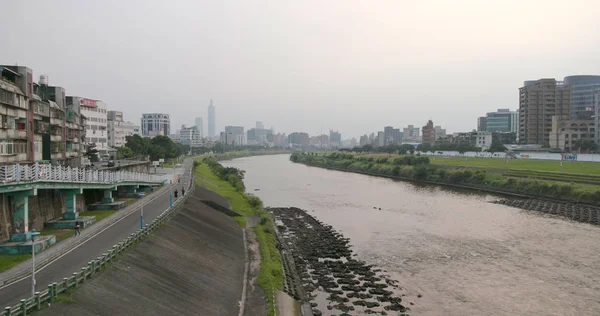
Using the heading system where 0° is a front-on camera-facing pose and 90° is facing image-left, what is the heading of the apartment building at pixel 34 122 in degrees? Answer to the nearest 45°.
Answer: approximately 315°
